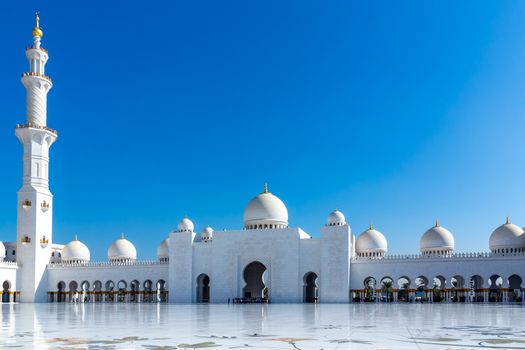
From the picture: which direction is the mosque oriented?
toward the camera
